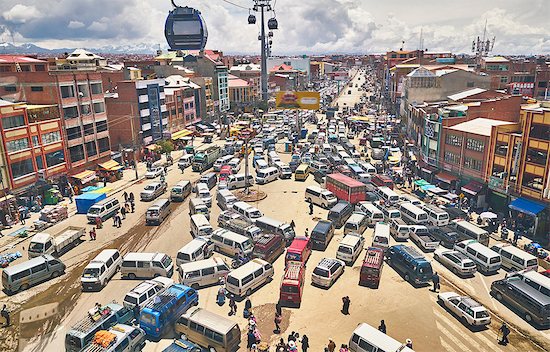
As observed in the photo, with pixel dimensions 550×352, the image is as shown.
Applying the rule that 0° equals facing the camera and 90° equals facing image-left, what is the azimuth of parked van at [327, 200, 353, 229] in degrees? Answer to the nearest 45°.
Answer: approximately 45°

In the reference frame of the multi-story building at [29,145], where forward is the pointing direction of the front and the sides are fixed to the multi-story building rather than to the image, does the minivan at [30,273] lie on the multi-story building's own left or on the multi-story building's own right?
on the multi-story building's own right

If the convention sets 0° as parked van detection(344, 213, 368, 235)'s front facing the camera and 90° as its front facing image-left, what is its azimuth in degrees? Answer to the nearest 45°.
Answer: approximately 45°

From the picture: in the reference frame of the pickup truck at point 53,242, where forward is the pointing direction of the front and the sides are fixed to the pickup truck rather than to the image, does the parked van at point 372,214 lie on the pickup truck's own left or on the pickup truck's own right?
on the pickup truck's own left

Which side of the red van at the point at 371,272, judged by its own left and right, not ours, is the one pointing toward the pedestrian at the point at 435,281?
left

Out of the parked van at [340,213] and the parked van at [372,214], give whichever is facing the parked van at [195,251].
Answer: the parked van at [340,213]

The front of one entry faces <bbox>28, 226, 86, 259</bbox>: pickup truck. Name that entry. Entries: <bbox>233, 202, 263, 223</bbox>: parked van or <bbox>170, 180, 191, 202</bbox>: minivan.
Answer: the minivan

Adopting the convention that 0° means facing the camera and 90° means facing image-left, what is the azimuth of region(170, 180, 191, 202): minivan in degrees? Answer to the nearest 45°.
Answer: approximately 45°

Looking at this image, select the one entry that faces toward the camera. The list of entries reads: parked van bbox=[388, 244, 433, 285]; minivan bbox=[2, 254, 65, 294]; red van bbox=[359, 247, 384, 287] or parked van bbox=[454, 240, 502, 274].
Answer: the red van
